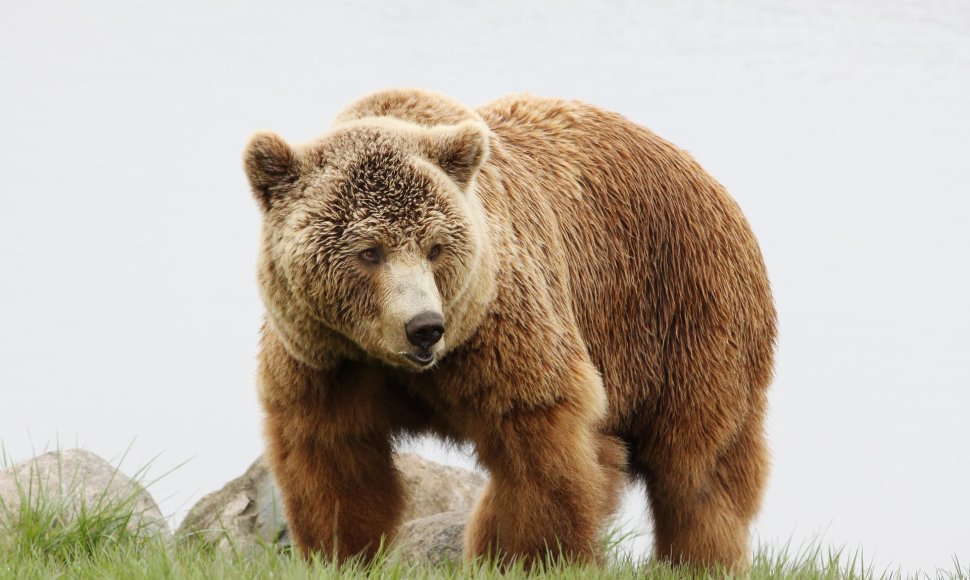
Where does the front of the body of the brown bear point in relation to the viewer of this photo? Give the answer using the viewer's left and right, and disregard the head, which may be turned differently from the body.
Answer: facing the viewer and to the left of the viewer

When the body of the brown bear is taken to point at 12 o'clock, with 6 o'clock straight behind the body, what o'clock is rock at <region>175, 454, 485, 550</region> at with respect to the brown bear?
The rock is roughly at 3 o'clock from the brown bear.
